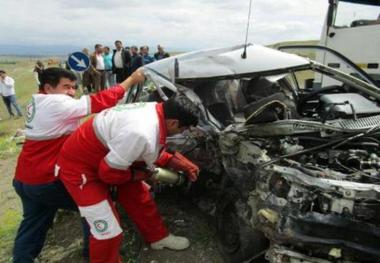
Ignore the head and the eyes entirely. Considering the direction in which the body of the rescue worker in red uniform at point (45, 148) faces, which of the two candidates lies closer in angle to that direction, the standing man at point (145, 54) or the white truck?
the white truck

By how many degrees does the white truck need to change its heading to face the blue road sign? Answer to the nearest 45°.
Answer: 0° — it already faces it

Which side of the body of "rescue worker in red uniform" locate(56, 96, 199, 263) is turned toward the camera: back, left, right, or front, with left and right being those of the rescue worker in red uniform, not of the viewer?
right

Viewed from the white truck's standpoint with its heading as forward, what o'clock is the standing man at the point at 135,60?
The standing man is roughly at 1 o'clock from the white truck.

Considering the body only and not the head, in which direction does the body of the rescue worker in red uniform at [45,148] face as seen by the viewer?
to the viewer's right

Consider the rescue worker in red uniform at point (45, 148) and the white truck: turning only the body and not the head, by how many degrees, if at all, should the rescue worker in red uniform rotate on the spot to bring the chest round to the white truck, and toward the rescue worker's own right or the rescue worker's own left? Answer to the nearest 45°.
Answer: approximately 45° to the rescue worker's own left

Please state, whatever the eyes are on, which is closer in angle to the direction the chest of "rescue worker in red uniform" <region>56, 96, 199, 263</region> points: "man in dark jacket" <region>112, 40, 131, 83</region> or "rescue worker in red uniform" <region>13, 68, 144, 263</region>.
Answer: the man in dark jacket

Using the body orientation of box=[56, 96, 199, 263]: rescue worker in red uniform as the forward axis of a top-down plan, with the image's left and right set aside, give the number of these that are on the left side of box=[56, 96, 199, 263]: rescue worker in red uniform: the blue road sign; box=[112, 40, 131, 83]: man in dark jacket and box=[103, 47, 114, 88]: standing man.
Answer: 3

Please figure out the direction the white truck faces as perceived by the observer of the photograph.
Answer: facing to the left of the viewer

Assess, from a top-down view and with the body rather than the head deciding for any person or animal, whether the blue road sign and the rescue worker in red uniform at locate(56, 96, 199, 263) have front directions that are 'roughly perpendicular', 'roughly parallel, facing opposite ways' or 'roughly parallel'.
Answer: roughly perpendicular

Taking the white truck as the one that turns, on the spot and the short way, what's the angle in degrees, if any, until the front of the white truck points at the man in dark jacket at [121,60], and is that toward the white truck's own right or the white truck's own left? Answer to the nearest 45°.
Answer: approximately 45° to the white truck's own right

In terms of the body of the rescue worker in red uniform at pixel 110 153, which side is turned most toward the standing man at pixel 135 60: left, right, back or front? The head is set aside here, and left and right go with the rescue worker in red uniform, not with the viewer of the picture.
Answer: left

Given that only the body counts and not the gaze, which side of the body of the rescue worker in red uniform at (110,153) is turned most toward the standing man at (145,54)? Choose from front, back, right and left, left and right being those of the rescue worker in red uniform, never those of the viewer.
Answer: left

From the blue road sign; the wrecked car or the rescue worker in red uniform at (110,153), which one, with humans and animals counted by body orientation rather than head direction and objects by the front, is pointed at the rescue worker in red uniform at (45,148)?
the blue road sign
